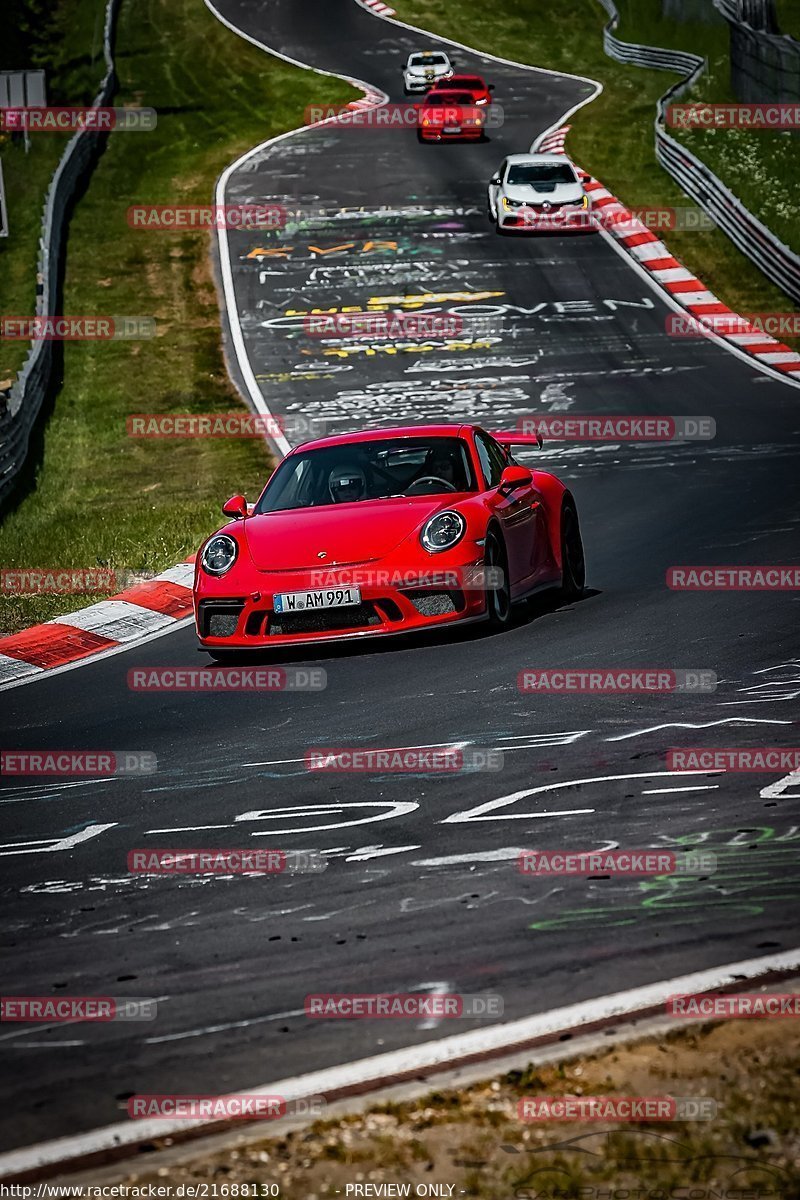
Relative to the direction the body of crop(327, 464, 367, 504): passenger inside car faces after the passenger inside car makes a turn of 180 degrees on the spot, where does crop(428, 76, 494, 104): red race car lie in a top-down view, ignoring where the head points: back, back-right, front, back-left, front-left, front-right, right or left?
front

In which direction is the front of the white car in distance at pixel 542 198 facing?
toward the camera

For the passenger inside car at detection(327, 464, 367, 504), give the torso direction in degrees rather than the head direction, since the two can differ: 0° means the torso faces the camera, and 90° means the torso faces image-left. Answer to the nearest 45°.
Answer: approximately 0°

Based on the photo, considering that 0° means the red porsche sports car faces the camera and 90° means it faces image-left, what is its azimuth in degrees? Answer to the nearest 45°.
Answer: approximately 45°

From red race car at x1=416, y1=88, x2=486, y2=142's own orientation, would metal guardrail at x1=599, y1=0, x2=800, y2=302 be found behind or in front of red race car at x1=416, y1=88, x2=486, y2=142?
in front

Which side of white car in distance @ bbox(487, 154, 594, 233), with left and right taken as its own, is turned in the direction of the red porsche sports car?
front

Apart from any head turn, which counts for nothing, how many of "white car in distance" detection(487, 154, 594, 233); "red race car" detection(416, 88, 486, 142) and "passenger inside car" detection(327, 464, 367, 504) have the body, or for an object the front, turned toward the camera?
3

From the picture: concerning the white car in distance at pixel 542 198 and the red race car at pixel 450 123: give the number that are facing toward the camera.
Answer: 2

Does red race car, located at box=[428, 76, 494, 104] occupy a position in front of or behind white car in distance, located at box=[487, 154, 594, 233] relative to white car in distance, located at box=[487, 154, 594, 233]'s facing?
behind

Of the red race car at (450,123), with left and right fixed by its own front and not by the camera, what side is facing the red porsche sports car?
front

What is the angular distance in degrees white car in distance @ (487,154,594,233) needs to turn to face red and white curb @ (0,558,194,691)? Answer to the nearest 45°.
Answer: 0° — it already faces it

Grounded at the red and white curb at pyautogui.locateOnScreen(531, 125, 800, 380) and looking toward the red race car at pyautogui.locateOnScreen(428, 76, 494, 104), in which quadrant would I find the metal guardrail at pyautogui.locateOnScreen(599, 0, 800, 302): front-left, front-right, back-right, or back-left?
front-right
